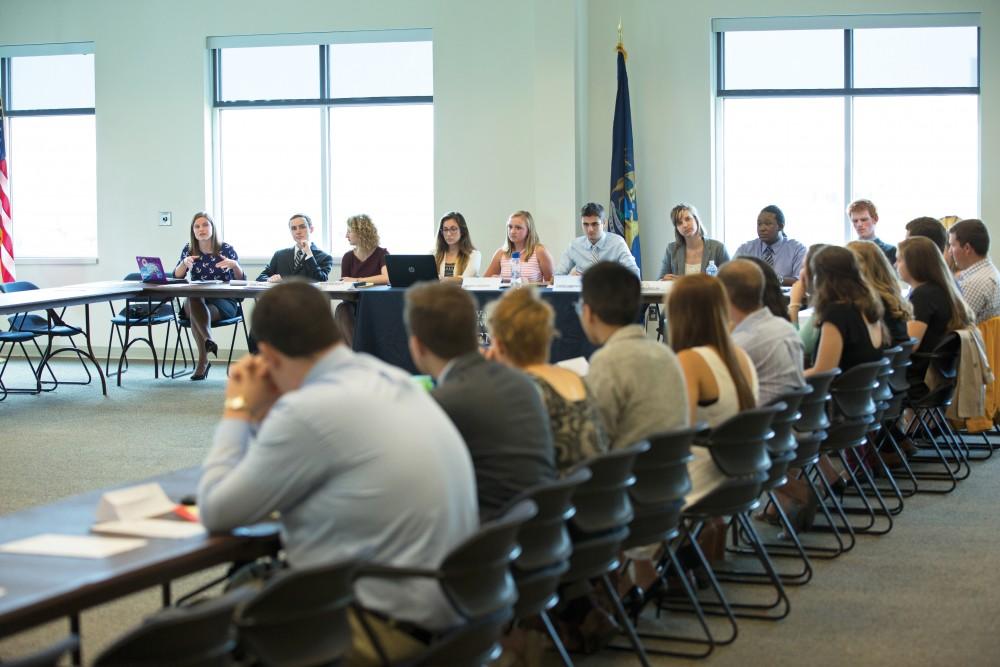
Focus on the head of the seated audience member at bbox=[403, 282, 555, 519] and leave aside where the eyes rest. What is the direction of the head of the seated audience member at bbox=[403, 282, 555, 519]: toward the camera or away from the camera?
away from the camera

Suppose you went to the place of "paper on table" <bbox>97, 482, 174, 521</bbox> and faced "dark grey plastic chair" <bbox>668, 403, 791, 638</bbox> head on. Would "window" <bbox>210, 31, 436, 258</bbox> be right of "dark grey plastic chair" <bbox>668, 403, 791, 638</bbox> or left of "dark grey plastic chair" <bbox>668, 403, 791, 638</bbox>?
left

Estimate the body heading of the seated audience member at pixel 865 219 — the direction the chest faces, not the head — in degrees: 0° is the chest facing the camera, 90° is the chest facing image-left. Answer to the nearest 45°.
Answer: approximately 45°

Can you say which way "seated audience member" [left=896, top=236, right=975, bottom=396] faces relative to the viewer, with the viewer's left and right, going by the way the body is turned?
facing to the left of the viewer

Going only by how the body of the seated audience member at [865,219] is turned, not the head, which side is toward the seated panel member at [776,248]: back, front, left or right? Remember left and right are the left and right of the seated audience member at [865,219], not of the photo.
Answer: right

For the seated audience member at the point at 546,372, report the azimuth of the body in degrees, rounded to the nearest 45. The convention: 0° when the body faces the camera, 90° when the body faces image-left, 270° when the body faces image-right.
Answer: approximately 135°

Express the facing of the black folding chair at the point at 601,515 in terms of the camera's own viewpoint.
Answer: facing away from the viewer and to the left of the viewer

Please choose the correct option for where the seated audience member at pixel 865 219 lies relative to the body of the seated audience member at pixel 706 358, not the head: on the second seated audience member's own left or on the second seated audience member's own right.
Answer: on the second seated audience member's own right

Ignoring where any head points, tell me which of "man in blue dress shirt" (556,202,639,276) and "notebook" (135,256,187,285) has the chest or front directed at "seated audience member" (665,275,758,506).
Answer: the man in blue dress shirt

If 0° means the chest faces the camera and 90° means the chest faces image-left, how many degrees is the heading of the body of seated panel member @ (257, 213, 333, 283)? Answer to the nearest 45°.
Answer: approximately 0°
